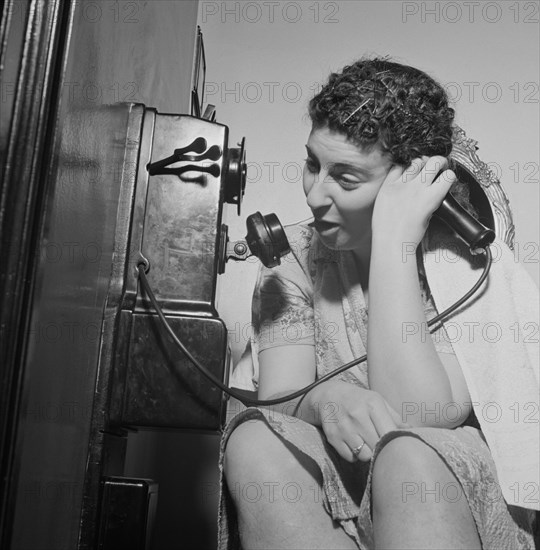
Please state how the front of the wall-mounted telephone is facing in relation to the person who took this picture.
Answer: facing to the right of the viewer
